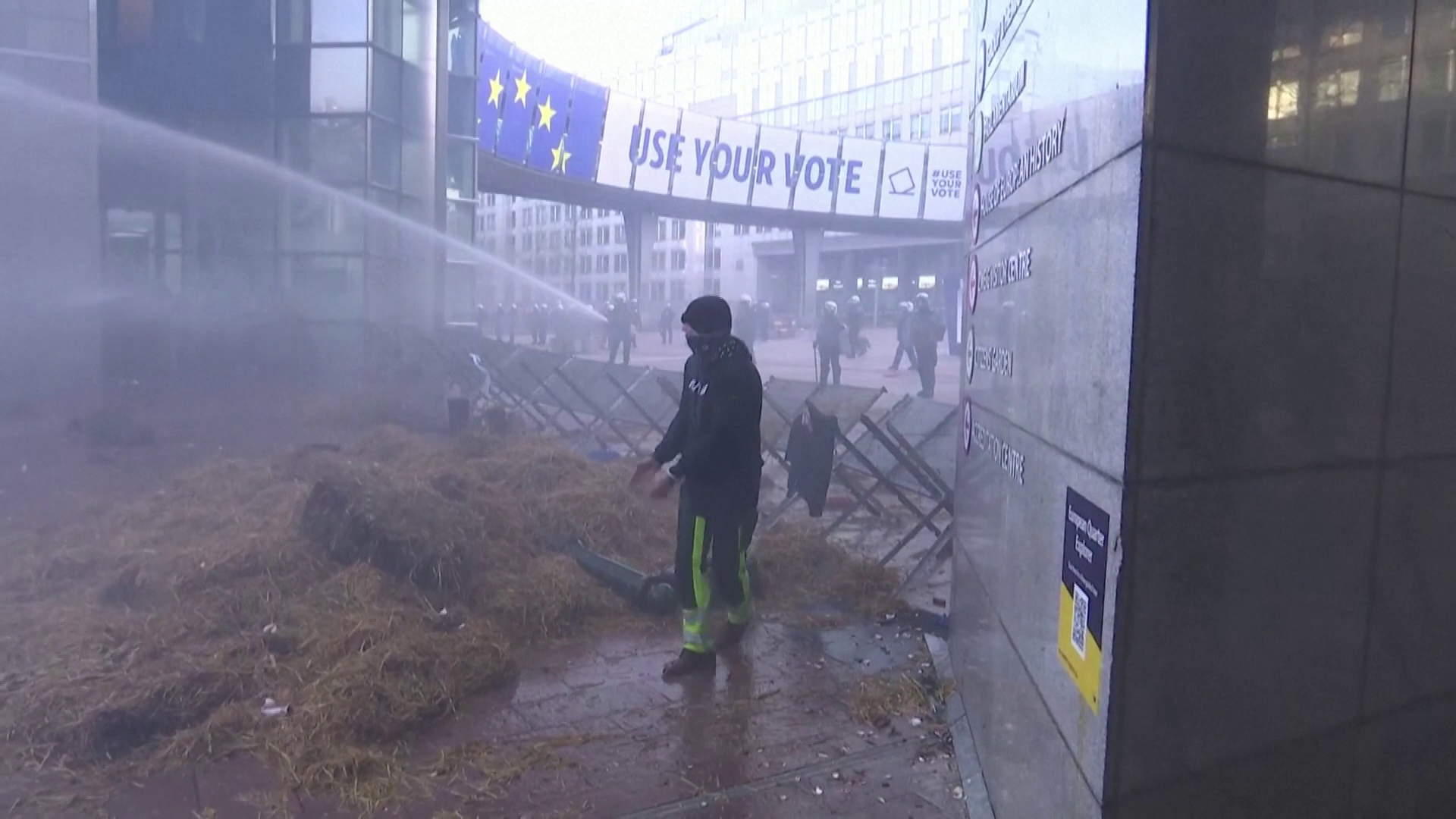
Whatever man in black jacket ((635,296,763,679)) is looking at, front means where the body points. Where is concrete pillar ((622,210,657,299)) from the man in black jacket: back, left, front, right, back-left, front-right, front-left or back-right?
back-right

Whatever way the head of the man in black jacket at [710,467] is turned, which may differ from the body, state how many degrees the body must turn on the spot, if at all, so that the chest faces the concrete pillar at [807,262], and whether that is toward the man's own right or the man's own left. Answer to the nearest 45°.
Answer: approximately 135° to the man's own right

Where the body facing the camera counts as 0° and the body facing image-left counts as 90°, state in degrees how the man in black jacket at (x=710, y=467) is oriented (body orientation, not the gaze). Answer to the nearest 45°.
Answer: approximately 45°

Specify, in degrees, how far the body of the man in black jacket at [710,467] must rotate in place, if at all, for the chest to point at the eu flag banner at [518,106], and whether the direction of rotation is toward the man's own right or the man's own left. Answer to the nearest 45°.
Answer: approximately 135° to the man's own right

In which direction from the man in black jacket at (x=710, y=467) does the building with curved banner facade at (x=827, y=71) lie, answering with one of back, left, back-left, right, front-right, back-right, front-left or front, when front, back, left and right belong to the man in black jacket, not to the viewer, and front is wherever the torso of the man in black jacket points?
back-right

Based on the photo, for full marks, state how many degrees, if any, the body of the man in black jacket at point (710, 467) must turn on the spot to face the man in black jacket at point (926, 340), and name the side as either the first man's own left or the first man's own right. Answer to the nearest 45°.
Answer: approximately 135° to the first man's own right

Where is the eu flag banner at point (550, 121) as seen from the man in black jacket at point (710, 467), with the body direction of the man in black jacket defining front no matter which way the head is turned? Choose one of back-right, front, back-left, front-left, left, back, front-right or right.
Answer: back-right

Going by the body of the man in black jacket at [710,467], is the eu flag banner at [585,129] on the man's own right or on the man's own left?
on the man's own right

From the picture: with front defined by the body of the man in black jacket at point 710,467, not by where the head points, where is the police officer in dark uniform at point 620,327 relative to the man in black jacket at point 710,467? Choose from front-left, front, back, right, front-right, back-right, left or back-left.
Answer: back-right

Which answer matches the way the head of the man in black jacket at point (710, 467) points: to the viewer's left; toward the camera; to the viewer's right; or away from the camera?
to the viewer's left
